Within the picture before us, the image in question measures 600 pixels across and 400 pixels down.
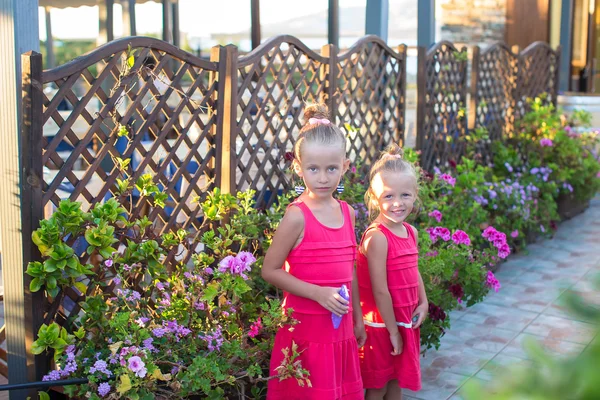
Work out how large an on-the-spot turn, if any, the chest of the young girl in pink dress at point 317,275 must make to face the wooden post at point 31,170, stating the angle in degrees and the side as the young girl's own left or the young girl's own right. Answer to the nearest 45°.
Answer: approximately 135° to the young girl's own right

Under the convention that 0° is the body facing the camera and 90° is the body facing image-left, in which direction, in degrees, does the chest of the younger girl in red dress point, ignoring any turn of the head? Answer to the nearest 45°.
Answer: approximately 315°

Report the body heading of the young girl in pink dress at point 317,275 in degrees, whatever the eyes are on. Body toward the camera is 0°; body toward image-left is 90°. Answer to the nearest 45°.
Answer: approximately 315°

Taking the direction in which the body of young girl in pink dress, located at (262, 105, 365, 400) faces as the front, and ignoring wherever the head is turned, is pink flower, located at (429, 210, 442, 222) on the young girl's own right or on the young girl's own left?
on the young girl's own left

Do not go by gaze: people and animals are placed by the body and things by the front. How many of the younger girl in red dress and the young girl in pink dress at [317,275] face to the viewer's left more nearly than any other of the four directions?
0

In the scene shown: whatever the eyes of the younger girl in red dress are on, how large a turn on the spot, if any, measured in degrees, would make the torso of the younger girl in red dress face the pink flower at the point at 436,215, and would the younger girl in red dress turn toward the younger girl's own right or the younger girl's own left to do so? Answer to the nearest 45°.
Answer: approximately 135° to the younger girl's own left

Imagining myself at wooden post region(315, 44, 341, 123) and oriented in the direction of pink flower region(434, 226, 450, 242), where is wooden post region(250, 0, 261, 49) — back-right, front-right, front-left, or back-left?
back-left

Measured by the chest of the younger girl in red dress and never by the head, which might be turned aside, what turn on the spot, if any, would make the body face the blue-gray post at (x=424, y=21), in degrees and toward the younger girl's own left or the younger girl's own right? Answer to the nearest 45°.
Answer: approximately 135° to the younger girl's own left

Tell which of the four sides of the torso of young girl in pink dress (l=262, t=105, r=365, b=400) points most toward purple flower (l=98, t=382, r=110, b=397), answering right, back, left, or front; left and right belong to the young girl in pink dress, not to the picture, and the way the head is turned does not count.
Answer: right

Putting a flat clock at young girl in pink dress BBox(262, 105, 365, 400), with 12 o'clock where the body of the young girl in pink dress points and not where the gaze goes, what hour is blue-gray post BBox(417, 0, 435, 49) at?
The blue-gray post is roughly at 8 o'clock from the young girl in pink dress.

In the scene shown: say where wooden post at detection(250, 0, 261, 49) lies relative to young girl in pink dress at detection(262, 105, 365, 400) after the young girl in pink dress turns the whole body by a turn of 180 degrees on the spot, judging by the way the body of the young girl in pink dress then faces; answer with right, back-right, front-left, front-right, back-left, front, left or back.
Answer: front-right

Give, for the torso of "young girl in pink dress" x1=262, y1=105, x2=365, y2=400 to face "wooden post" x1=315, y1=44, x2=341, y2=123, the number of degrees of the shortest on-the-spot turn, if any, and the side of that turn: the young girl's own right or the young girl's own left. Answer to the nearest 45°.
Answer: approximately 135° to the young girl's own left
